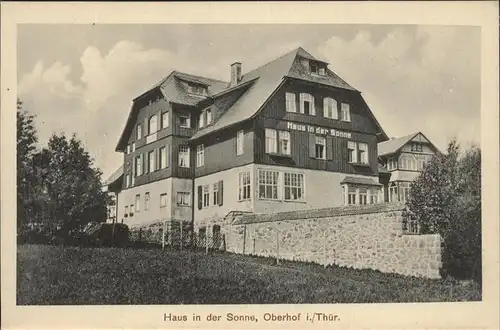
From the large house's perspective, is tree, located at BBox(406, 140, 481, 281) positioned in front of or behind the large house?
in front

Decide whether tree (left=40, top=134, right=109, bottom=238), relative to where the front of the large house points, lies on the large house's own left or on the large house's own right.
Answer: on the large house's own right

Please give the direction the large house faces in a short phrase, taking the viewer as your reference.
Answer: facing the viewer and to the right of the viewer
